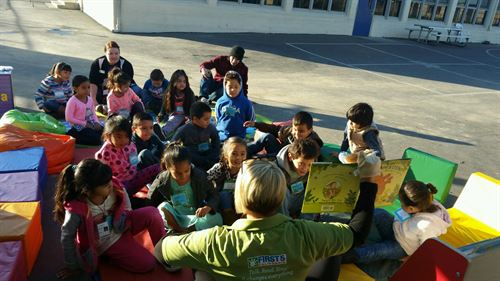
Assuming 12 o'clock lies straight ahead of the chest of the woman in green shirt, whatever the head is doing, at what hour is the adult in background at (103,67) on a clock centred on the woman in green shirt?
The adult in background is roughly at 11 o'clock from the woman in green shirt.

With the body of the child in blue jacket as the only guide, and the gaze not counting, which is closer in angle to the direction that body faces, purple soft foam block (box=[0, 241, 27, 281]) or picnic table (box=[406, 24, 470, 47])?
the purple soft foam block

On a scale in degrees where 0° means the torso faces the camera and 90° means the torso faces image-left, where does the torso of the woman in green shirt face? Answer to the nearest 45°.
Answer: approximately 180°

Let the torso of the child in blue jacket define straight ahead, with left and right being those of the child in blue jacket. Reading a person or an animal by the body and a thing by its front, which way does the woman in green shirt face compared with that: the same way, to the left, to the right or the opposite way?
the opposite way

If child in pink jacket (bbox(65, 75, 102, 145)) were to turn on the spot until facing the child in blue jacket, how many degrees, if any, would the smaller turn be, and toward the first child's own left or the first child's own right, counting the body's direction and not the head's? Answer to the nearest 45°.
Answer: approximately 45° to the first child's own left

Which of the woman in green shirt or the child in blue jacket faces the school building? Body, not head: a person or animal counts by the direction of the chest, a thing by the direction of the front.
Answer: the woman in green shirt

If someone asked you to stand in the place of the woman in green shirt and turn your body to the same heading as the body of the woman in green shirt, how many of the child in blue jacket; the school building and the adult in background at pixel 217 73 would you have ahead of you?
3

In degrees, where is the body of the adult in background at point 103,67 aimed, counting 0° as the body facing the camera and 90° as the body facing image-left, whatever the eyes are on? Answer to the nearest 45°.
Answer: approximately 0°

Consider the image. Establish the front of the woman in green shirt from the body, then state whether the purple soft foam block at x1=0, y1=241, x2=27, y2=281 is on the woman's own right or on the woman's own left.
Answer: on the woman's own left

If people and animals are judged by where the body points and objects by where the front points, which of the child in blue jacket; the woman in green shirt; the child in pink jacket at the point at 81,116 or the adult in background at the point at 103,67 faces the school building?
the woman in green shirt

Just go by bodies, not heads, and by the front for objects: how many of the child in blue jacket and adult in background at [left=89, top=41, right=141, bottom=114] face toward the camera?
2
